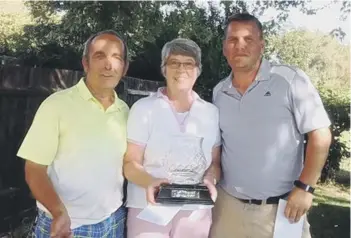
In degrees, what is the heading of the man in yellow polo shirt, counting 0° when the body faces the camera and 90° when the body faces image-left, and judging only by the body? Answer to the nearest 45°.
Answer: approximately 315°

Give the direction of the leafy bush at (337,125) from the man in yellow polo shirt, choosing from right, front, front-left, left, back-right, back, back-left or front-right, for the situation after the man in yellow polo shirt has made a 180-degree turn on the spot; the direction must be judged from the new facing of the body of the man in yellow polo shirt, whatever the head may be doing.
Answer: right
